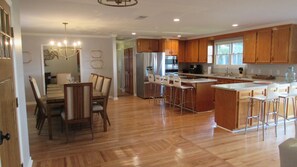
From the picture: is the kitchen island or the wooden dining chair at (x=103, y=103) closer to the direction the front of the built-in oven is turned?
the kitchen island

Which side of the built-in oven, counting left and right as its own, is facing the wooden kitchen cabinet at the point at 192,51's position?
left

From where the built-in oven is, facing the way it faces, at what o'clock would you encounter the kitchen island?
The kitchen island is roughly at 1 o'clock from the built-in oven.

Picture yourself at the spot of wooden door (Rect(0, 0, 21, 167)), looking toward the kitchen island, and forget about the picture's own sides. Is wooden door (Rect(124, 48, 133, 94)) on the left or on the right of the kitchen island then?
left

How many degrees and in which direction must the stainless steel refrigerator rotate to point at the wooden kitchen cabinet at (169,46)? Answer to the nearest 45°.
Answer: approximately 90° to its left

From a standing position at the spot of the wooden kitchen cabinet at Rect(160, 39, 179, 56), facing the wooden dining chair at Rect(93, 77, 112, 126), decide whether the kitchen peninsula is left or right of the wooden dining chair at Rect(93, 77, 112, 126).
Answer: left

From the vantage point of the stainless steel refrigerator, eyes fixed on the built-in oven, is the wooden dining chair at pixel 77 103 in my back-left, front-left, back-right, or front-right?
back-right

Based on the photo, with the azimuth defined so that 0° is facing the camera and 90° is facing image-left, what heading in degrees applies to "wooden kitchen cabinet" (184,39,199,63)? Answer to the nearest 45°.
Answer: approximately 45°

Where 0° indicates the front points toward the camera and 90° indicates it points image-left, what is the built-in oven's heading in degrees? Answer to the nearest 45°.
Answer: approximately 315°

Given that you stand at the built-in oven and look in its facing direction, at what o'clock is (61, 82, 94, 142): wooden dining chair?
The wooden dining chair is roughly at 2 o'clock from the built-in oven.
